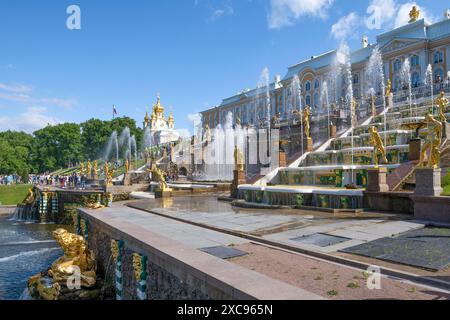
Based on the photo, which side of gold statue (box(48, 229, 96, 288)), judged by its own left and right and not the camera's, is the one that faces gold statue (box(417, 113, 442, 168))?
back

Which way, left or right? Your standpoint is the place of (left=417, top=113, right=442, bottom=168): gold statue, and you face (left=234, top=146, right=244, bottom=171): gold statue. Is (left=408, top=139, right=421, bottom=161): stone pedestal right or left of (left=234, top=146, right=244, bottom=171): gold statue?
right

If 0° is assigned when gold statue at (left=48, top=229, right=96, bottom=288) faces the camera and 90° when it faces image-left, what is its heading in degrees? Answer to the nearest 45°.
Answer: approximately 90°

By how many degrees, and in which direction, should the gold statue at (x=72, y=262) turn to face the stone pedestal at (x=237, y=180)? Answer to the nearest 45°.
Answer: approximately 135° to its right

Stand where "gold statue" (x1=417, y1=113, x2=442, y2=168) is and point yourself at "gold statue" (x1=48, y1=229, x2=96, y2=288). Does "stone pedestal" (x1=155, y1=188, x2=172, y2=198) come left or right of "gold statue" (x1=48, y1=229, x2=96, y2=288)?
right

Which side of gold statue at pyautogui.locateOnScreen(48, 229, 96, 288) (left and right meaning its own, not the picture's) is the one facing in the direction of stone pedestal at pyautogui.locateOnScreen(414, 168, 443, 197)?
back

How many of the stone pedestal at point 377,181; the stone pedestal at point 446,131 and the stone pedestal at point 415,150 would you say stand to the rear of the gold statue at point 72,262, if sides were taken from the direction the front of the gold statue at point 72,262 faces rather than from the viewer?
3

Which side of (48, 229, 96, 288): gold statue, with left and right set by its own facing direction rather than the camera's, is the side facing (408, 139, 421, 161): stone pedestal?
back

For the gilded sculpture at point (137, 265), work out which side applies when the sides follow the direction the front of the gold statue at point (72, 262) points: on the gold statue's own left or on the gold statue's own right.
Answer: on the gold statue's own left

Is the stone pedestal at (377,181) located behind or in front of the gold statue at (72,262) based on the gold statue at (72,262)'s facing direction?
behind

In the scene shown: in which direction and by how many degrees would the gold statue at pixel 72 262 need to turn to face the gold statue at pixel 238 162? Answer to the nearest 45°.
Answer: approximately 135° to its right
